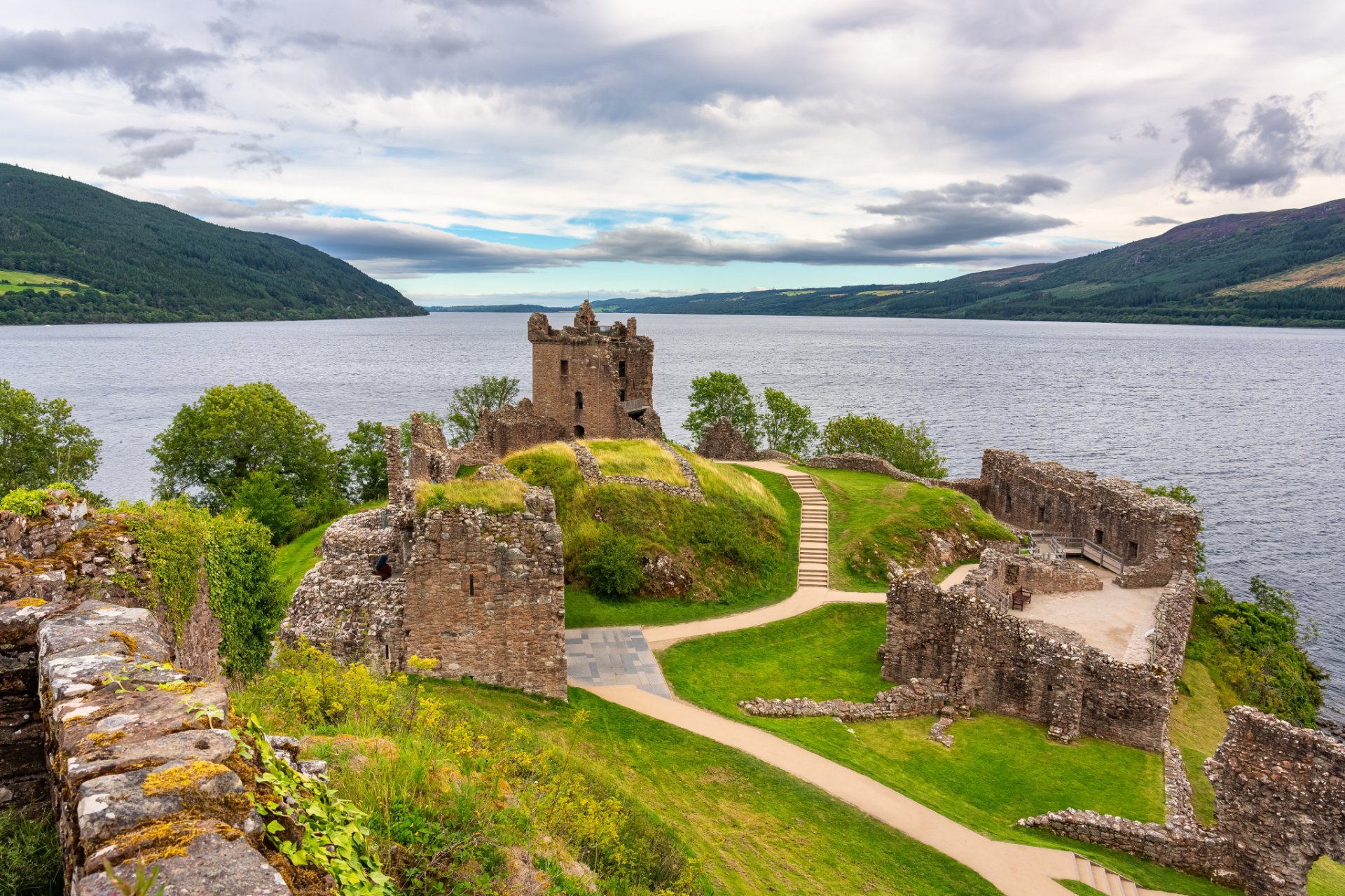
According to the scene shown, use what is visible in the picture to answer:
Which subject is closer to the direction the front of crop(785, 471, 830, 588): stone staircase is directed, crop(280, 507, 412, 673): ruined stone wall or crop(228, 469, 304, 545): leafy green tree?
the ruined stone wall

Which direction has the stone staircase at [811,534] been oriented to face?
toward the camera

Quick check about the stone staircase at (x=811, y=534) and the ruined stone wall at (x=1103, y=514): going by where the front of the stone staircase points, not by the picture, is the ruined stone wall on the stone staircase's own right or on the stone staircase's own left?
on the stone staircase's own left

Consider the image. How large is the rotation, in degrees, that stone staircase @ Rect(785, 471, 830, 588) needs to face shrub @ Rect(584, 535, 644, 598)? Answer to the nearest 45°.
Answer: approximately 45° to its right

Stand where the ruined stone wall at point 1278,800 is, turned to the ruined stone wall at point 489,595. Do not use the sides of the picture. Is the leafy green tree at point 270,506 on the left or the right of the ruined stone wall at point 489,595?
right

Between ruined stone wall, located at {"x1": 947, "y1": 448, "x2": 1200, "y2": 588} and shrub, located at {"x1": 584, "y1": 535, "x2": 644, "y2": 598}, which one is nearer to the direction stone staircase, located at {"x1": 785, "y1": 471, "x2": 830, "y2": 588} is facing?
the shrub

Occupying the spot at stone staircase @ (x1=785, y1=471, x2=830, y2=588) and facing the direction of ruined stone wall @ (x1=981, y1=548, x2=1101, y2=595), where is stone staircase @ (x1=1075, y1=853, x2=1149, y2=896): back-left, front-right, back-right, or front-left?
front-right

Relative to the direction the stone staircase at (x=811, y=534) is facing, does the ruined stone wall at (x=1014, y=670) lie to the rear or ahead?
ahead

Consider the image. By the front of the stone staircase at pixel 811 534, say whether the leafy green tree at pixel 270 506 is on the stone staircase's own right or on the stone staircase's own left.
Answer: on the stone staircase's own right

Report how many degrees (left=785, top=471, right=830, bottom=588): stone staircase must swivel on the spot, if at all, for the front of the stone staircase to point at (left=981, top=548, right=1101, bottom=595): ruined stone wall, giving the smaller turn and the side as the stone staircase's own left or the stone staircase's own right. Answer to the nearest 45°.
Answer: approximately 90° to the stone staircase's own left

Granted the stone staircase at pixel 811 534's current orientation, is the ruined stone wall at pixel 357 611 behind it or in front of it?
in front

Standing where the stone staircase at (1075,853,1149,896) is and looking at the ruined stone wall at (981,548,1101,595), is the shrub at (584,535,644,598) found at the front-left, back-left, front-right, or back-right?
front-left

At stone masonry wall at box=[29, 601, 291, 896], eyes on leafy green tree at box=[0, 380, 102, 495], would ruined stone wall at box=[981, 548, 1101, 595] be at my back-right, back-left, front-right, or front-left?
front-right

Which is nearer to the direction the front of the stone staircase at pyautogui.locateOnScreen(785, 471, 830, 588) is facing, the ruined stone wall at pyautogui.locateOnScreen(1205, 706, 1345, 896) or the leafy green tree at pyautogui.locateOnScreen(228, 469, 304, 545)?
the ruined stone wall

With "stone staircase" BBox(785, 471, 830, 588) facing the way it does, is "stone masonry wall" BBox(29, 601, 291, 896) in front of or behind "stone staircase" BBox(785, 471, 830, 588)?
in front
